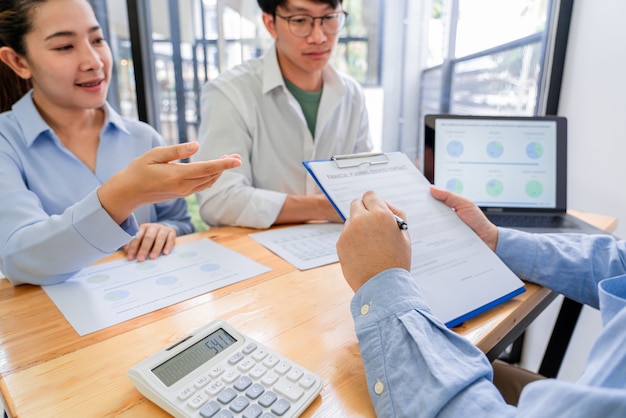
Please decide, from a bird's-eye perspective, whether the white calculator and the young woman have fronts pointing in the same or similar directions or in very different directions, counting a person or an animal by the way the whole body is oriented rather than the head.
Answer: same or similar directions

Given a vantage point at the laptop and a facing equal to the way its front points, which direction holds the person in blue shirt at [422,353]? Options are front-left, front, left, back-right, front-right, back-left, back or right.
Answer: front

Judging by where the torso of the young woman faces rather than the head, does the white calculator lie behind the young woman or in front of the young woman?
in front

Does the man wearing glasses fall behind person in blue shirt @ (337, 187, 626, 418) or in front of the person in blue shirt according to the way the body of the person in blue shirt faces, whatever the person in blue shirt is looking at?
in front

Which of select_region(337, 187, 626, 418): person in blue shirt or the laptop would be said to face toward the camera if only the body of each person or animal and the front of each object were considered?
the laptop

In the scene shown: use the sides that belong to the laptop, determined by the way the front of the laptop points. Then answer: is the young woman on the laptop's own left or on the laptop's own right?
on the laptop's own right

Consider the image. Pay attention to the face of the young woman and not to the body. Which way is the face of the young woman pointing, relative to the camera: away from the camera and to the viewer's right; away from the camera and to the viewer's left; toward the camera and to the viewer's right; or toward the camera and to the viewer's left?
toward the camera and to the viewer's right

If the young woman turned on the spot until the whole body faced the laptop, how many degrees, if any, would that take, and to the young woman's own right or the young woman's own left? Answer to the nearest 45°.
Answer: approximately 45° to the young woman's own left

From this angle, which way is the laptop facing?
toward the camera

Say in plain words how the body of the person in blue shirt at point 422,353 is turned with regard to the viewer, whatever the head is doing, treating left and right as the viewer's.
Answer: facing away from the viewer and to the left of the viewer

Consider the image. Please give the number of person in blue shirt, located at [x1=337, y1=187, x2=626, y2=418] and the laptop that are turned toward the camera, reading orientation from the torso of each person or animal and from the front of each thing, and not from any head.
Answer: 1
